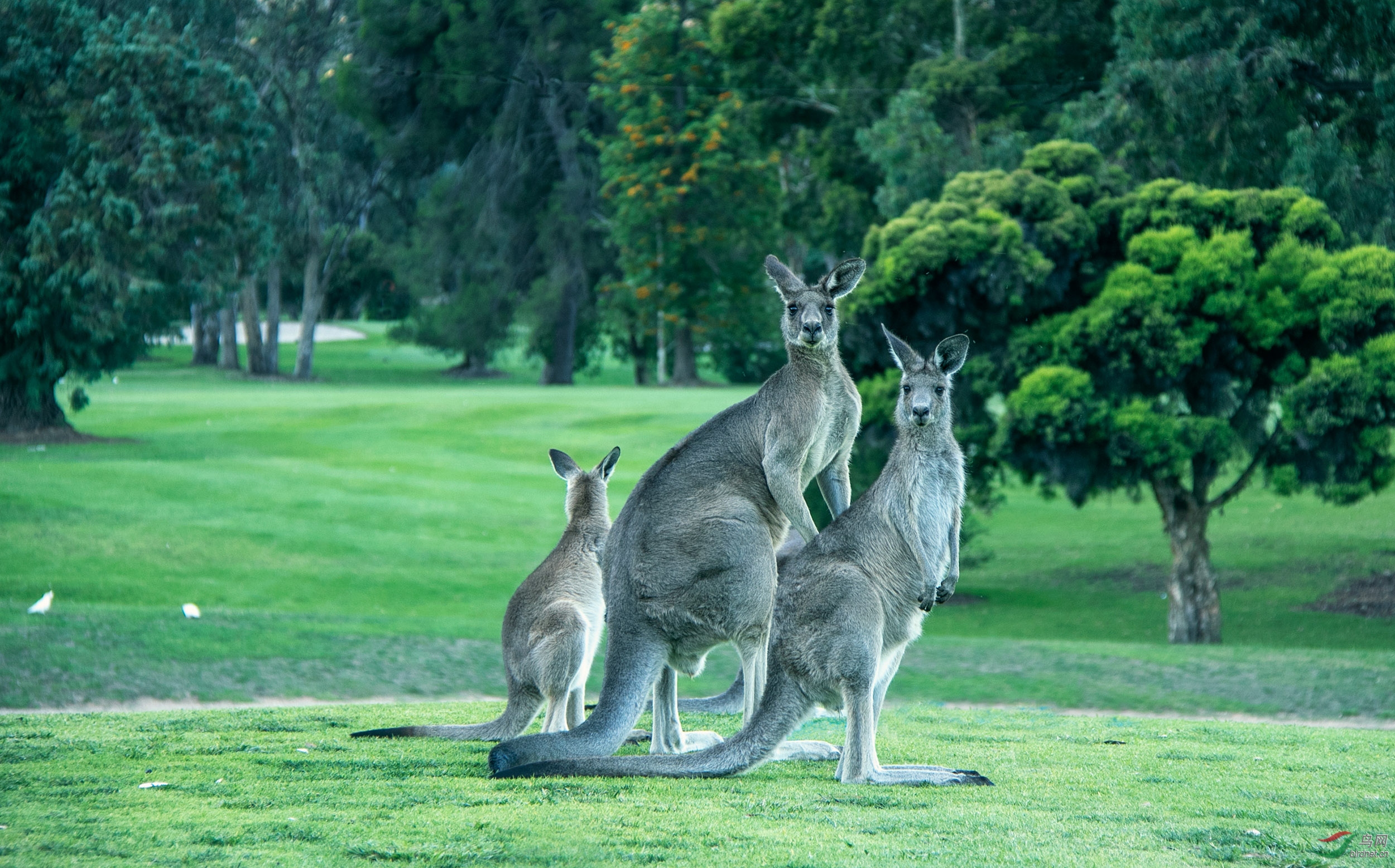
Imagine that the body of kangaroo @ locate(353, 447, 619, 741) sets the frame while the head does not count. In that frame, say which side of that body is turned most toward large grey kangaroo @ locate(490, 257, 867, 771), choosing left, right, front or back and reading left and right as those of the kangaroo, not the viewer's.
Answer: right

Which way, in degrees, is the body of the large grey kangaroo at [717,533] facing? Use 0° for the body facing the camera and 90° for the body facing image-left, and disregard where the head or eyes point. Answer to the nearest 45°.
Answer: approximately 270°

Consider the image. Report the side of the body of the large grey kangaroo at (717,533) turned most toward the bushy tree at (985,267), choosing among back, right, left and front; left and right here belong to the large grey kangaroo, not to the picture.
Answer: left

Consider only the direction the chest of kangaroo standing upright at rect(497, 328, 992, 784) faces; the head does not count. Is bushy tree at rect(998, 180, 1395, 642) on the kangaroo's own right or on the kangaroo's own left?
on the kangaroo's own left

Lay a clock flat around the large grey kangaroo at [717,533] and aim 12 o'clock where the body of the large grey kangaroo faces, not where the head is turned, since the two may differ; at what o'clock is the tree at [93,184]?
The tree is roughly at 8 o'clock from the large grey kangaroo.

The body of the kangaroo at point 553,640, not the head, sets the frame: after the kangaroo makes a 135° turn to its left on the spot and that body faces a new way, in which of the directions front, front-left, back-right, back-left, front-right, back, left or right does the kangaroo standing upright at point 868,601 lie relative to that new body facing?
back-left

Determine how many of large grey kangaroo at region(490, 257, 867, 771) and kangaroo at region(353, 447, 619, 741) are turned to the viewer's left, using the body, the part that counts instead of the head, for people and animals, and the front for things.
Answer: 0

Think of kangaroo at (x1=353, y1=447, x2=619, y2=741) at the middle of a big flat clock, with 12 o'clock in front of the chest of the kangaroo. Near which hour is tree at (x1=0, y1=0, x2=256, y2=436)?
The tree is roughly at 10 o'clock from the kangaroo.

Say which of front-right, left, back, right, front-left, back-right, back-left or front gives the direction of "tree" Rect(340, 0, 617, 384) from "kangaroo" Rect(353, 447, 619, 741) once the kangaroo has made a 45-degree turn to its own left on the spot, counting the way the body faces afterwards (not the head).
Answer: front

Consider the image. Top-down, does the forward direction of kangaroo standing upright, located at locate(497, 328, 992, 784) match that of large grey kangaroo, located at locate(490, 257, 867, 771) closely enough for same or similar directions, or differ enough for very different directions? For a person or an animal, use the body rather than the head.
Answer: same or similar directions

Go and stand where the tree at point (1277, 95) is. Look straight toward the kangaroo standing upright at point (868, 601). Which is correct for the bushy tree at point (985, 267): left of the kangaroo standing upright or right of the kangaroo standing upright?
right

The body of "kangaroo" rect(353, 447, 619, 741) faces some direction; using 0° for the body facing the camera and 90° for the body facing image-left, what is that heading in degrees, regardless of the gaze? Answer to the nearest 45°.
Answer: approximately 225°
